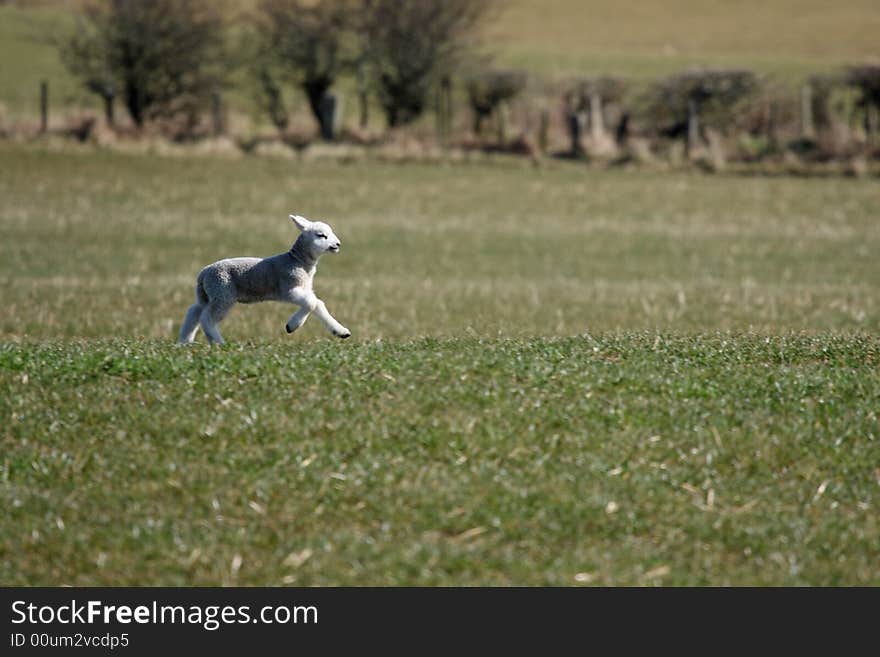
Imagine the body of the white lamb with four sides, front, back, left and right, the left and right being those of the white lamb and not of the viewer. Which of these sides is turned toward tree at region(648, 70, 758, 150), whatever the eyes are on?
left

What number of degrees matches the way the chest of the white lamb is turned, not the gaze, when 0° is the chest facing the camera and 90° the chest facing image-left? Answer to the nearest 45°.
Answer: approximately 270°

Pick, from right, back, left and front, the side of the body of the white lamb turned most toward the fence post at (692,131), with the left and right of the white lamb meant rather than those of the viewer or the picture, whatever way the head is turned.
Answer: left

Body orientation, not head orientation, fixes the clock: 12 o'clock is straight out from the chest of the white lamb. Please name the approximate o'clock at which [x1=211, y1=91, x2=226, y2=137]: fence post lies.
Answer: The fence post is roughly at 9 o'clock from the white lamb.

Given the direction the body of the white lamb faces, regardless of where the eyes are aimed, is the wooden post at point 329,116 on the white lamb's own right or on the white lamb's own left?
on the white lamb's own left

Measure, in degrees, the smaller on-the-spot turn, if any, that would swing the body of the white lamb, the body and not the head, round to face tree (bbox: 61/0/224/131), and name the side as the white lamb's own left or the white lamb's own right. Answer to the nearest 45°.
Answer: approximately 90° to the white lamb's own left

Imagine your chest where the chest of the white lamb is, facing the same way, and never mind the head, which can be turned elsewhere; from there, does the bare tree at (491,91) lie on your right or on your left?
on your left

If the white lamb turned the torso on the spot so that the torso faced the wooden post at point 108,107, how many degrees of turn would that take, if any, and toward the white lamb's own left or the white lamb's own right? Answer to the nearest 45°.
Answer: approximately 90° to the white lamb's own left

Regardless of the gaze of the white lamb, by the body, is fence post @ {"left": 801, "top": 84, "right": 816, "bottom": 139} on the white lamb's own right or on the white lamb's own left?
on the white lamb's own left
